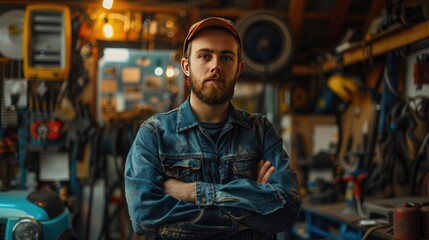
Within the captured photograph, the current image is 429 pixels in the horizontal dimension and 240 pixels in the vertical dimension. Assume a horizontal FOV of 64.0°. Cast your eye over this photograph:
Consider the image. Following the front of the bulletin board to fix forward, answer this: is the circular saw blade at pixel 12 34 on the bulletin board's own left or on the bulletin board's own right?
on the bulletin board's own right

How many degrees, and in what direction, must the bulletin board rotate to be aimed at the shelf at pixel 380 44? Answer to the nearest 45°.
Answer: approximately 45° to its left

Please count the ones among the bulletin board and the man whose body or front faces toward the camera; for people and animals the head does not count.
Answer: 2

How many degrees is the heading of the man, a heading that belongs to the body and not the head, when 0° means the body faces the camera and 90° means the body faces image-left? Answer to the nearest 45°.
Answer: approximately 0°

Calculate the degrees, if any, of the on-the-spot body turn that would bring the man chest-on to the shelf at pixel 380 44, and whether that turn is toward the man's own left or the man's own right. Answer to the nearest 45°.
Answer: approximately 135° to the man's own left

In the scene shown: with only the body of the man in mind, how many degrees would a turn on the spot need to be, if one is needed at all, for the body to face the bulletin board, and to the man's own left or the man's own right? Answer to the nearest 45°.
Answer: approximately 180°
